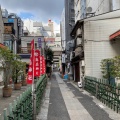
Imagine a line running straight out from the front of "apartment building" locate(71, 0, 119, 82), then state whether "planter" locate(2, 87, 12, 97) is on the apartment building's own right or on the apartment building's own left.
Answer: on the apartment building's own left

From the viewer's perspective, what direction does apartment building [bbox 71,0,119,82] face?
to the viewer's left

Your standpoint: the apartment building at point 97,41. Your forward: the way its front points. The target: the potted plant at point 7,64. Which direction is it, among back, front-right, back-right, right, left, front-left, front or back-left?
front-left

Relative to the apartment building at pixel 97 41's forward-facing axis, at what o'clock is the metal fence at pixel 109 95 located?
The metal fence is roughly at 9 o'clock from the apartment building.

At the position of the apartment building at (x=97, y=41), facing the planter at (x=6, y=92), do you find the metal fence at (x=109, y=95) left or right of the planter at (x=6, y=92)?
left

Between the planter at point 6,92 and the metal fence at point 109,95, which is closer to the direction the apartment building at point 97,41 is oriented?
the planter

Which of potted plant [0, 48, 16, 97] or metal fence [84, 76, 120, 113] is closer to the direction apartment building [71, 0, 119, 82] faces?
the potted plant
